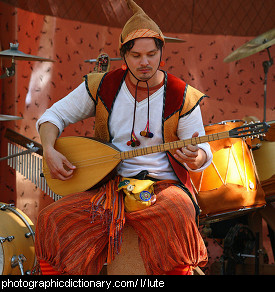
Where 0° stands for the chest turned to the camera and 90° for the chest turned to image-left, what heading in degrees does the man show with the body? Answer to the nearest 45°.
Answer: approximately 0°

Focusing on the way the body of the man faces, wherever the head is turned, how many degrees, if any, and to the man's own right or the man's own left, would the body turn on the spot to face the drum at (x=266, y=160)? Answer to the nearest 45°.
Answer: approximately 135° to the man's own left

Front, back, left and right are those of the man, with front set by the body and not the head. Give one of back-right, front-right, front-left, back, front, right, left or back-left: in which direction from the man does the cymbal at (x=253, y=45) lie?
back-left

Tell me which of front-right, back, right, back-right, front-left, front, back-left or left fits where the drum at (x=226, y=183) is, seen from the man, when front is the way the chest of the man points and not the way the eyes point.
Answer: back-left

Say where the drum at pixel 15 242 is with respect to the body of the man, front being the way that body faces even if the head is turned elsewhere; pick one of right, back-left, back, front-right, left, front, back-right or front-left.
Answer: back-right
